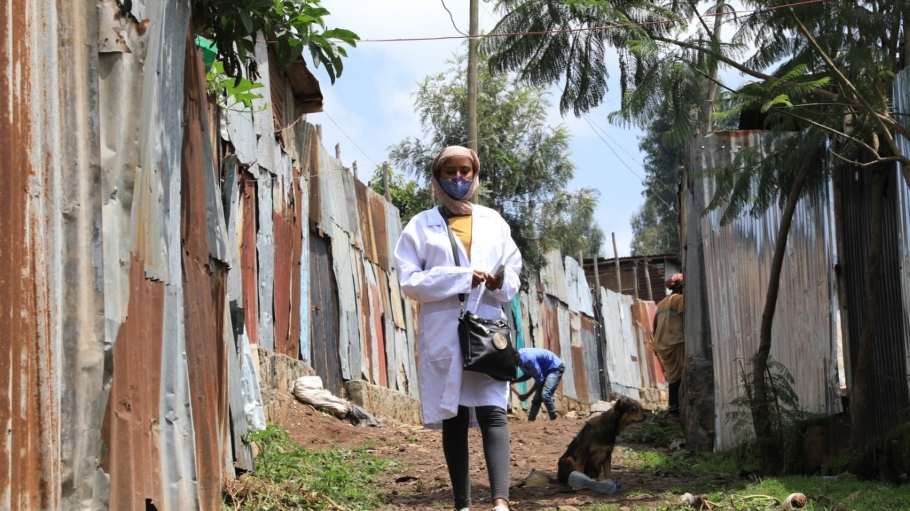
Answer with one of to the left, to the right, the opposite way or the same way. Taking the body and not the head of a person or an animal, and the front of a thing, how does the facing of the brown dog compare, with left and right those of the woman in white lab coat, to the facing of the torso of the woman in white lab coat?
to the left

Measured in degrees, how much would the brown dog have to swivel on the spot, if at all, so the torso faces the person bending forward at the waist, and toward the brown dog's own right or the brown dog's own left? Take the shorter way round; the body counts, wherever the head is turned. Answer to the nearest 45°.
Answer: approximately 90° to the brown dog's own left

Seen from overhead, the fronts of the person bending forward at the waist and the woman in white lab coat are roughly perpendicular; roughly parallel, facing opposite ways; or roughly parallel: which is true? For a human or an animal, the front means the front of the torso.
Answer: roughly perpendicular

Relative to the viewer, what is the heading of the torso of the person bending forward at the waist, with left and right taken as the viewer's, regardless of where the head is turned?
facing to the left of the viewer

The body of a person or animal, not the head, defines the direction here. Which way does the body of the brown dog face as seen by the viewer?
to the viewer's right

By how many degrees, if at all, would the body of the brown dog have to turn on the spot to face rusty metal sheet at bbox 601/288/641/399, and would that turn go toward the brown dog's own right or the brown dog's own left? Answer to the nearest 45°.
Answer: approximately 90° to the brown dog's own left

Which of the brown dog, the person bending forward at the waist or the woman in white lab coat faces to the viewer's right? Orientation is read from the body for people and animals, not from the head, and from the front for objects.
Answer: the brown dog

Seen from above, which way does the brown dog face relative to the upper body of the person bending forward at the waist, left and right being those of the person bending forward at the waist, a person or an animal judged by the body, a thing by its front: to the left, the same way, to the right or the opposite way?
the opposite way
